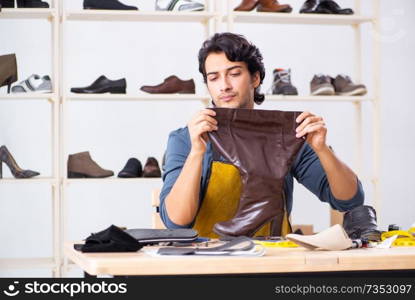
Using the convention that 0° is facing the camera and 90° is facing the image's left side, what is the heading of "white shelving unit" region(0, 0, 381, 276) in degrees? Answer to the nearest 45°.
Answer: approximately 0°

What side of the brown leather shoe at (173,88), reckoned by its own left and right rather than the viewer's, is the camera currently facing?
left

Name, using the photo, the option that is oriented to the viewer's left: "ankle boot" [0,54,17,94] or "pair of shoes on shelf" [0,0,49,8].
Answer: the ankle boot

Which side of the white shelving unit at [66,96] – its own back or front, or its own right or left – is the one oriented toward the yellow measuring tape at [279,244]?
front

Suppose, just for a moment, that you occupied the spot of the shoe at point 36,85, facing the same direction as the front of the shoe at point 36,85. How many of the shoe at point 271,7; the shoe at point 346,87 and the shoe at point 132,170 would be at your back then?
3

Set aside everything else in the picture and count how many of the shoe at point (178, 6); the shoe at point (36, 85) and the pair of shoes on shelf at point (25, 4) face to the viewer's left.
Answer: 1

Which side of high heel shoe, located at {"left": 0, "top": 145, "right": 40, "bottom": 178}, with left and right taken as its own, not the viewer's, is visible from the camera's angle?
right

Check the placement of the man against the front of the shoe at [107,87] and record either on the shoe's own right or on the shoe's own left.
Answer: on the shoe's own left

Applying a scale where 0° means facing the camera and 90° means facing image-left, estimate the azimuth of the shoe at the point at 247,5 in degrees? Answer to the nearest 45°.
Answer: approximately 90°
